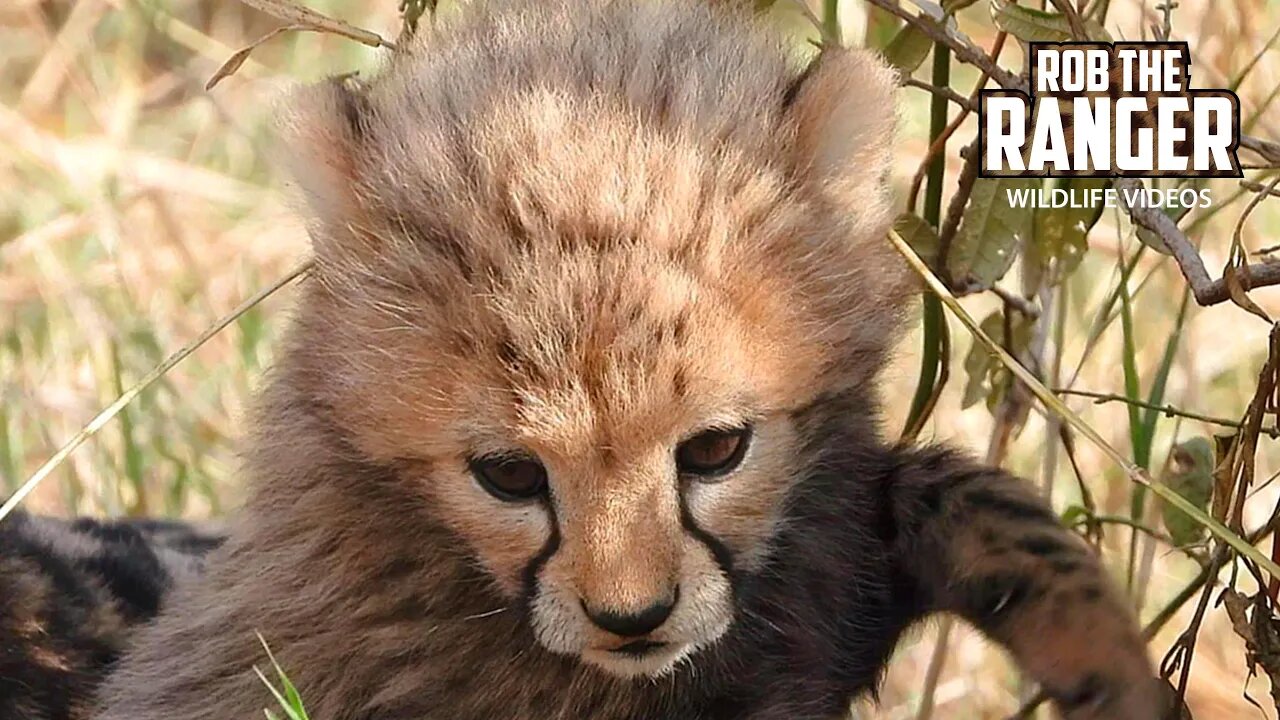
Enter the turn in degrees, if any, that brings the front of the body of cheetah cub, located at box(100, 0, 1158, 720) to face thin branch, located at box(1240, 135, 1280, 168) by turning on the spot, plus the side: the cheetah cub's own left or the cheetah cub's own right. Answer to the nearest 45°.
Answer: approximately 90° to the cheetah cub's own left

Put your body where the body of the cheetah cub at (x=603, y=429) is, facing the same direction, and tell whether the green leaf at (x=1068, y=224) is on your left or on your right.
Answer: on your left

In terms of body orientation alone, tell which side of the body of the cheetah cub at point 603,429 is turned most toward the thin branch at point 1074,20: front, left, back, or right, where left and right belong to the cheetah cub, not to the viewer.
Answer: left

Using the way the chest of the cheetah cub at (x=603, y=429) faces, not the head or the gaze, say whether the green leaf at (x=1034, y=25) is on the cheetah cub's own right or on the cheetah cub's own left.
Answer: on the cheetah cub's own left

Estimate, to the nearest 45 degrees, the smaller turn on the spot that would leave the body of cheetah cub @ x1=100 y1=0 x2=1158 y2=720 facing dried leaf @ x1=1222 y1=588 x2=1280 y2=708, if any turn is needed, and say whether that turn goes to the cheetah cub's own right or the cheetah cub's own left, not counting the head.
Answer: approximately 90° to the cheetah cub's own left

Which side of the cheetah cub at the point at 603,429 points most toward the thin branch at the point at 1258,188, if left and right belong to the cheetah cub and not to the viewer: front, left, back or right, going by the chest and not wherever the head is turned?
left

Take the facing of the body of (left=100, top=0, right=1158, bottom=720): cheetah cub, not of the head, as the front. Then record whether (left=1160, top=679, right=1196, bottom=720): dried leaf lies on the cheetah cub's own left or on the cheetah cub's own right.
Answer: on the cheetah cub's own left

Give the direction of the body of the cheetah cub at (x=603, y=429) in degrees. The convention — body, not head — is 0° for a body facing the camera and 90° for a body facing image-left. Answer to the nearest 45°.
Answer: approximately 0°

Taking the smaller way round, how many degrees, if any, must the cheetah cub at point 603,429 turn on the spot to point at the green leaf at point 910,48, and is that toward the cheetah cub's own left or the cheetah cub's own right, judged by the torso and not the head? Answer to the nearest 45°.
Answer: approximately 135° to the cheetah cub's own left

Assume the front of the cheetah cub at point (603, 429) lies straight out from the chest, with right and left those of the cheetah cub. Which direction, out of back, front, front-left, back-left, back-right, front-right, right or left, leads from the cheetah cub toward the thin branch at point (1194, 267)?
left

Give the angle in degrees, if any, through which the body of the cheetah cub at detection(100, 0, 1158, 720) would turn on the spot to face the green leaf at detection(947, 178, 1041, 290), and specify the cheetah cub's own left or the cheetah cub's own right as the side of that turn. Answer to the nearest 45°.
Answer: approximately 135° to the cheetah cub's own left

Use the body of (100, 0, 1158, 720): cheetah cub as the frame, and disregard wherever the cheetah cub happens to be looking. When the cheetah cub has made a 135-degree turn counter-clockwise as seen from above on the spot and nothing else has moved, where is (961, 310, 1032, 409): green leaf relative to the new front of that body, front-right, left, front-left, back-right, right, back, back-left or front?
front
